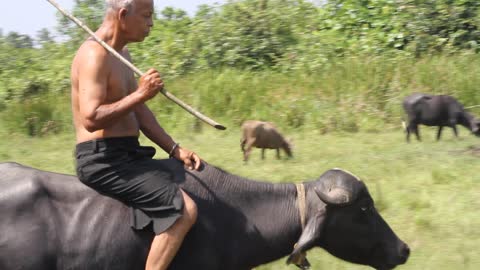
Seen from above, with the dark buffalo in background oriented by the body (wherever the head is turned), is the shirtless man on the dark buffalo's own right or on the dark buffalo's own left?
on the dark buffalo's own right

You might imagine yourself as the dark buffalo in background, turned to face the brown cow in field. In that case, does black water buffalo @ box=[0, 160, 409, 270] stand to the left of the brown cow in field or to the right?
left

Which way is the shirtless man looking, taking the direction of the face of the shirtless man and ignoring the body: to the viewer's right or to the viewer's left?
to the viewer's right

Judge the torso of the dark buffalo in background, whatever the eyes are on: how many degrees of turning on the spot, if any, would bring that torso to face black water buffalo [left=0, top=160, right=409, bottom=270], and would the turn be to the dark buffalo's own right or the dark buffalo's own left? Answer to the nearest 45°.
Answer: approximately 90° to the dark buffalo's own right

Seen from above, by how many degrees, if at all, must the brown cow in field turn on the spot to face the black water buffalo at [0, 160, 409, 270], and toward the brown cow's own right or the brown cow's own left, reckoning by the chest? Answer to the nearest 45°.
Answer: approximately 90° to the brown cow's own right

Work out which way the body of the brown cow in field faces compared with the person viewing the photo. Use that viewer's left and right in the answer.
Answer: facing to the right of the viewer

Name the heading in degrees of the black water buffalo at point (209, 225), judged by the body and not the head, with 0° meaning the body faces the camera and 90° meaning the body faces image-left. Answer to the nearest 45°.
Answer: approximately 270°

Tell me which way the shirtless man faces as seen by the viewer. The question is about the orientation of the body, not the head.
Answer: to the viewer's right

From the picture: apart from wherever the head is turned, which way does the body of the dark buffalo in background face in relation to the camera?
to the viewer's right
